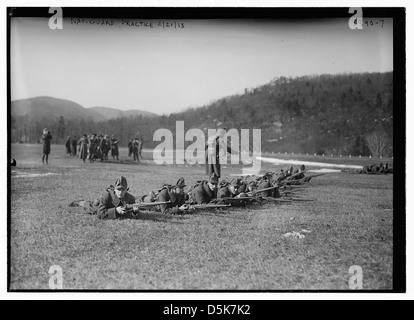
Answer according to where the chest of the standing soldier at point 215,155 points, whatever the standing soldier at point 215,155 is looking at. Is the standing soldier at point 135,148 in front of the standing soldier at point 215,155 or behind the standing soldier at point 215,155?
behind

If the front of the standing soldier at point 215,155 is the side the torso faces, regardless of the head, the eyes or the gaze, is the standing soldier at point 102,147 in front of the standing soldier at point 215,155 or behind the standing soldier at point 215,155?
behind

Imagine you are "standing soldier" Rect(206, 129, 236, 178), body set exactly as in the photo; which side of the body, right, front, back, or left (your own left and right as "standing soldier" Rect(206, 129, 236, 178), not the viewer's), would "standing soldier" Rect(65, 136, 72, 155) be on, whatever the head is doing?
back

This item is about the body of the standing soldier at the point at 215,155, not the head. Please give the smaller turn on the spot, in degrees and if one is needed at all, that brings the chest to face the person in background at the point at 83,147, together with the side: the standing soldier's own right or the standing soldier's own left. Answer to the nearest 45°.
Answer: approximately 180°

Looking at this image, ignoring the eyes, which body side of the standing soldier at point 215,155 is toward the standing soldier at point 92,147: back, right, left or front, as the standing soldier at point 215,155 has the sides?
back
